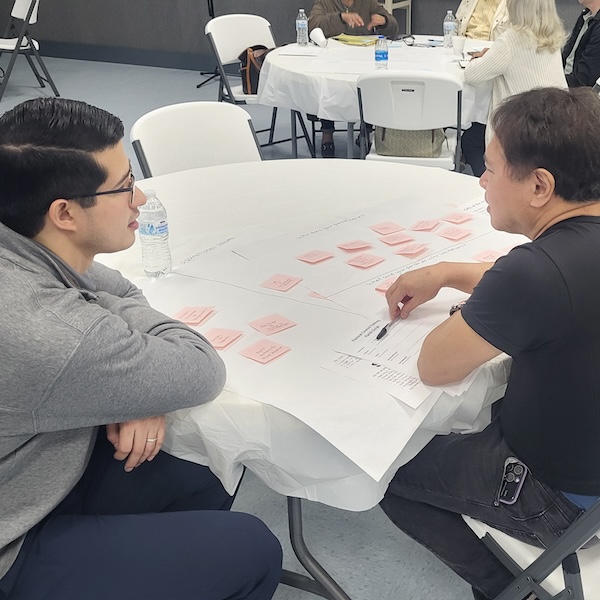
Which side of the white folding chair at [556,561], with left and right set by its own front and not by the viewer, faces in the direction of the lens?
left

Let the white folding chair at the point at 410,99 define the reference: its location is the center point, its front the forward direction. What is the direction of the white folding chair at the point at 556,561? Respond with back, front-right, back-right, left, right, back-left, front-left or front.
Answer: back

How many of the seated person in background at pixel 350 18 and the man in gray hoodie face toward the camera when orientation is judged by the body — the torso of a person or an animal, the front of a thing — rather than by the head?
1

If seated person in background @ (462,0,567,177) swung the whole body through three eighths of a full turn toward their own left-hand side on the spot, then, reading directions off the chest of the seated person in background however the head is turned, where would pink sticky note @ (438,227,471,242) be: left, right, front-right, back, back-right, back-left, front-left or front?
front

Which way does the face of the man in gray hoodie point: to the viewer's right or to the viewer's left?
to the viewer's right

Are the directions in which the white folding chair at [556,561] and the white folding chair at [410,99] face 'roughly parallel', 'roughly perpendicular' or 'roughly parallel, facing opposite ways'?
roughly perpendicular

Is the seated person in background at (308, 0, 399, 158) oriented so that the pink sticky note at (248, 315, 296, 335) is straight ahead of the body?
yes

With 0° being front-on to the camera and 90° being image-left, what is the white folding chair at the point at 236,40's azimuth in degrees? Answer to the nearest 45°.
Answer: approximately 315°

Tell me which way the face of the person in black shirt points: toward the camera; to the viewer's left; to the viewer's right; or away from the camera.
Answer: to the viewer's left

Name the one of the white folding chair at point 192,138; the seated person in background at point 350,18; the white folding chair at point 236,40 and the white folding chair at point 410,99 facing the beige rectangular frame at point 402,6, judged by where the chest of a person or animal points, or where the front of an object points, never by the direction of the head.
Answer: the white folding chair at point 410,99

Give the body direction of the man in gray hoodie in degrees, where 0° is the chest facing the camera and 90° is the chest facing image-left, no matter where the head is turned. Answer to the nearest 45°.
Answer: approximately 270°
